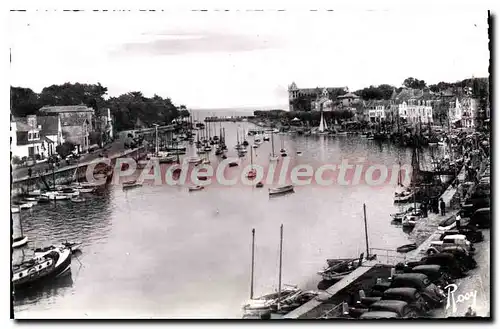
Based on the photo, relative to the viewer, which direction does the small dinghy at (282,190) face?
to the viewer's right
